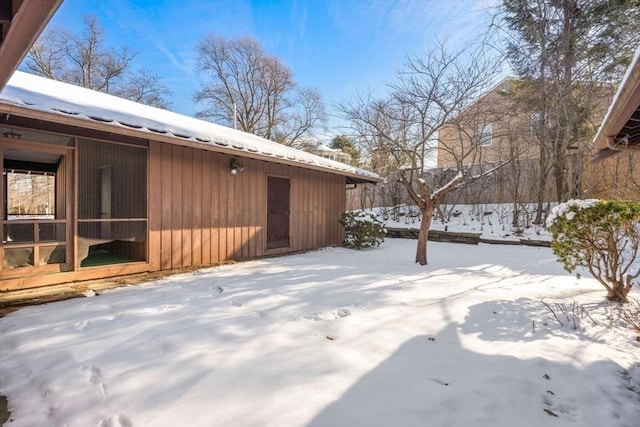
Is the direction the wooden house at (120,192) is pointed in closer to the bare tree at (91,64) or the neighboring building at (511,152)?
the neighboring building

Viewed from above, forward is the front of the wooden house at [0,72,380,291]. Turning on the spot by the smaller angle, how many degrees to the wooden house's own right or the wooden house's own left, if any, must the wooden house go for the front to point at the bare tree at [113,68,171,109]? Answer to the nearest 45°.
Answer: approximately 135° to the wooden house's own left

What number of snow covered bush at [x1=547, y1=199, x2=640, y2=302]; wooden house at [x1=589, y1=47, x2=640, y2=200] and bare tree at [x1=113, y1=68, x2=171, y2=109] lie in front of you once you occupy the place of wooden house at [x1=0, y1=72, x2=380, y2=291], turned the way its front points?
2

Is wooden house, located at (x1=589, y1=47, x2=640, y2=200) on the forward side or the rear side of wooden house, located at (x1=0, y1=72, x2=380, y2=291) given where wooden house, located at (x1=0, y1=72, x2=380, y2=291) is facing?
on the forward side

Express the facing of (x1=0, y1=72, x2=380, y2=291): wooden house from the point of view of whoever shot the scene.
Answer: facing the viewer and to the right of the viewer

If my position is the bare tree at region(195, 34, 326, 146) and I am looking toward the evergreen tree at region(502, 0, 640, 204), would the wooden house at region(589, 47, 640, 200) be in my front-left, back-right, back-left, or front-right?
front-right

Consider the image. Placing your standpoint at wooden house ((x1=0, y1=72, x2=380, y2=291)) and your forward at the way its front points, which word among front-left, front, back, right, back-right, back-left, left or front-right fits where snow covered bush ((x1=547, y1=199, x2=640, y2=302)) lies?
front

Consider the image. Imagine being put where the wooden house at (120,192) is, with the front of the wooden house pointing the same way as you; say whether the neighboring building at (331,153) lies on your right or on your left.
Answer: on your left

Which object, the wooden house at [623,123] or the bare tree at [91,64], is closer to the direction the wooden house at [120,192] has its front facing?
the wooden house

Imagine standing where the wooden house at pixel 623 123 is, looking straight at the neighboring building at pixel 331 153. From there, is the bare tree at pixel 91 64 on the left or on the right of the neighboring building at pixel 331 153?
left

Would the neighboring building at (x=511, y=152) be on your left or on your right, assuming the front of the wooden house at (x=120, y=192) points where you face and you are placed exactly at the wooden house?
on your left

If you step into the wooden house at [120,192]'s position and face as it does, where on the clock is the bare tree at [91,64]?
The bare tree is roughly at 7 o'clock from the wooden house.
